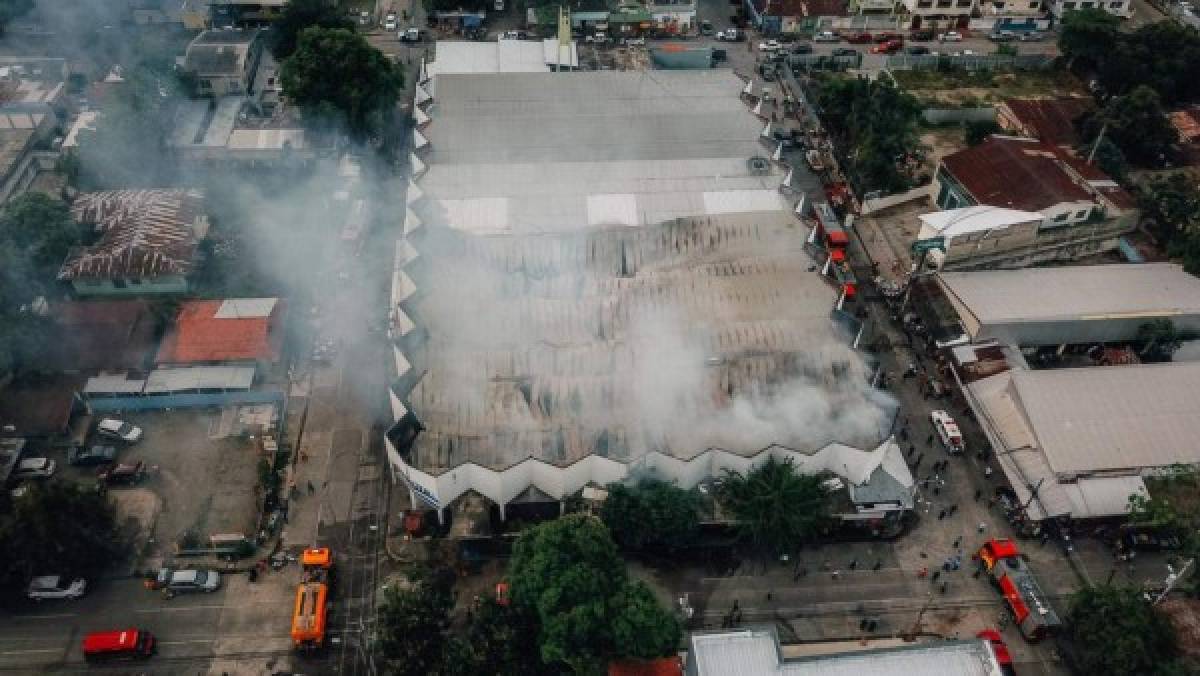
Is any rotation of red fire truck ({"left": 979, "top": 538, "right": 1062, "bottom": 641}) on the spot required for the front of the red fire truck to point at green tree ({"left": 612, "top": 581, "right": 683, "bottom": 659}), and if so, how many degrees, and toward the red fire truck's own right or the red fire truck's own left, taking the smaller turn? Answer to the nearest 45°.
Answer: approximately 90° to the red fire truck's own left

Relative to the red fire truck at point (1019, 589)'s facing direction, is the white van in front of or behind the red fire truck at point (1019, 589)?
in front

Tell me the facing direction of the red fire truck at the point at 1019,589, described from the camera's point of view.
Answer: facing away from the viewer and to the left of the viewer

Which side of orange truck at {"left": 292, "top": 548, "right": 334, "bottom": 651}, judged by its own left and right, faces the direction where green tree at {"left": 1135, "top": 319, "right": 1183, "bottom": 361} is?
right

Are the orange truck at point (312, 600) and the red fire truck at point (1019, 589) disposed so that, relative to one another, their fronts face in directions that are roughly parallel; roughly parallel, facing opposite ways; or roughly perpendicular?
roughly parallel

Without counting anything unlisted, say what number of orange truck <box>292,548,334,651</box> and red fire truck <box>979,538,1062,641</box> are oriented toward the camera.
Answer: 0

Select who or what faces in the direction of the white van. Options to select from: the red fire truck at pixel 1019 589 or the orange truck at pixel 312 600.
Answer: the red fire truck

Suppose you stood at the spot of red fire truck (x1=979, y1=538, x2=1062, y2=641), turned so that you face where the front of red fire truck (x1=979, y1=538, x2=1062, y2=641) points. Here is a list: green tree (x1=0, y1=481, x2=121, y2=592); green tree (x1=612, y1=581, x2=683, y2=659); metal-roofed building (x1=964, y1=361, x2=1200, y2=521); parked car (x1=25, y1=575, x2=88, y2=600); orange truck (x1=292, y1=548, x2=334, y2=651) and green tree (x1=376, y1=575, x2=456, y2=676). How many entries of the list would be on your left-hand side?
5

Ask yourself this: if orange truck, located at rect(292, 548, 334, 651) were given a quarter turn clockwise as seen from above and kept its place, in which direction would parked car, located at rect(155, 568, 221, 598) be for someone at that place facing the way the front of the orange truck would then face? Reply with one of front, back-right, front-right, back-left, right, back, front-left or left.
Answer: back-left

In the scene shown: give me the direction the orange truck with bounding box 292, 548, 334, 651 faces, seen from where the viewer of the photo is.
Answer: facing away from the viewer

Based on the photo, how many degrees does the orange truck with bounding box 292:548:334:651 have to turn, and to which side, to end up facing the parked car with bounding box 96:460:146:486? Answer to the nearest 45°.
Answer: approximately 45° to its left

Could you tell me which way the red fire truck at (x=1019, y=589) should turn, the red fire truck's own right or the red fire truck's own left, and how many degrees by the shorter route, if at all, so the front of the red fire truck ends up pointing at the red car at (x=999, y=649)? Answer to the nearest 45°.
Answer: approximately 135° to the red fire truck's own left

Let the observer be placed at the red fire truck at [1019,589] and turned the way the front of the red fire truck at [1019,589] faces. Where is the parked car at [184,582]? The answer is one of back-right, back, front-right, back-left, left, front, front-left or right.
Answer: left

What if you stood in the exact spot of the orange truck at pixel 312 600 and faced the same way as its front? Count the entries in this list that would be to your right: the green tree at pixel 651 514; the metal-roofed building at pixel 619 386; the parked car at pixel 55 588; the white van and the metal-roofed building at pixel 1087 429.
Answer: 4

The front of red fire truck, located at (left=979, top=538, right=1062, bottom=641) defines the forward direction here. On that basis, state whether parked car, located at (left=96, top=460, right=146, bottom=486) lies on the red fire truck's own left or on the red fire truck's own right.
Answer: on the red fire truck's own left

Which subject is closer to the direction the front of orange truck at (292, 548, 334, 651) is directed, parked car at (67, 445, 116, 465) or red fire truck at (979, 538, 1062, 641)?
the parked car

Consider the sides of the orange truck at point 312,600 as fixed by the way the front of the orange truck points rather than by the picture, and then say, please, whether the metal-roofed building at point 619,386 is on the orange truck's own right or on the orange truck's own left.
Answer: on the orange truck's own right

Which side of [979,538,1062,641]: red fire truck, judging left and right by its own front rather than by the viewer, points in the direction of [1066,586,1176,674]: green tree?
back
